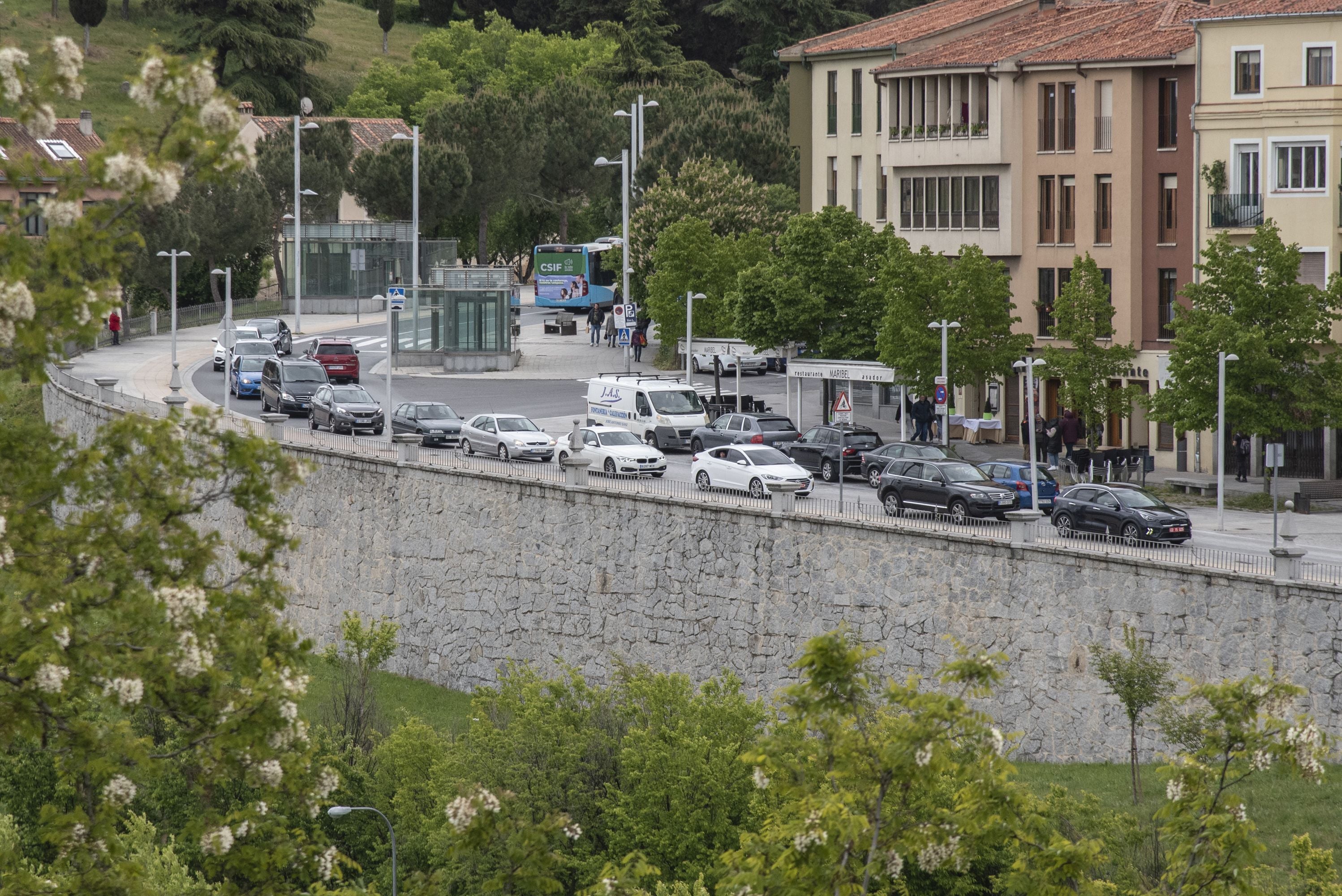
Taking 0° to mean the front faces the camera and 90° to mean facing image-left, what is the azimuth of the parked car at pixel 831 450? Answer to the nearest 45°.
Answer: approximately 135°

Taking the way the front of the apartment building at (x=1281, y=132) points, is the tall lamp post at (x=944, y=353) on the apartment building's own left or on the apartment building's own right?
on the apartment building's own right

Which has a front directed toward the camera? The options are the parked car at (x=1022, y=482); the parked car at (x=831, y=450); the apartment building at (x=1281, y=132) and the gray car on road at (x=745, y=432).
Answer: the apartment building

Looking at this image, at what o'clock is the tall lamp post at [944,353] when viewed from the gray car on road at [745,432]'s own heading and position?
The tall lamp post is roughly at 4 o'clock from the gray car on road.

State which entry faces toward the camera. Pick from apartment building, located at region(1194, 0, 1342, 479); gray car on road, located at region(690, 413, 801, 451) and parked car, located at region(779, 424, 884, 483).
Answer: the apartment building

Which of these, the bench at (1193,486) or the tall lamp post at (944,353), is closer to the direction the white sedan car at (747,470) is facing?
the bench

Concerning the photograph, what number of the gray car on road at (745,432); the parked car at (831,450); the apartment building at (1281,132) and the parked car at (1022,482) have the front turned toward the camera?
1

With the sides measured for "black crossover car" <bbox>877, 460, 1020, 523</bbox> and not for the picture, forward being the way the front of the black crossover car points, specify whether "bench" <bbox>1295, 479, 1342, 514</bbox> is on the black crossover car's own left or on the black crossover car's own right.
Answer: on the black crossover car's own left

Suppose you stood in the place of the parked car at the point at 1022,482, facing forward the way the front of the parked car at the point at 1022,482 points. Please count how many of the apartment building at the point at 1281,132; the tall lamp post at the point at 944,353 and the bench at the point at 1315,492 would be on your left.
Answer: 0

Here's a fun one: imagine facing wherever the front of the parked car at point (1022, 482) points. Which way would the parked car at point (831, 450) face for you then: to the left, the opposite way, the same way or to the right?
the same way

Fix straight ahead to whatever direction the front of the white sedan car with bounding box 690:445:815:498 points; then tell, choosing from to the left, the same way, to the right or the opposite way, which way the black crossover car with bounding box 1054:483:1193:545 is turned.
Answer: the same way

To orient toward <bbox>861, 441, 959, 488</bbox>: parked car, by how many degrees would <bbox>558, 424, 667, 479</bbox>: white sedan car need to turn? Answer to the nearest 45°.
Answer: approximately 45° to its left
